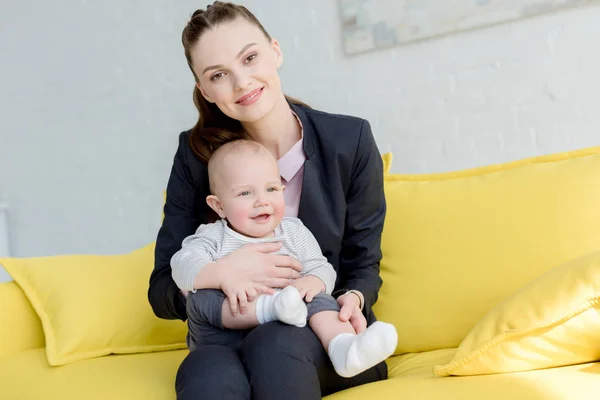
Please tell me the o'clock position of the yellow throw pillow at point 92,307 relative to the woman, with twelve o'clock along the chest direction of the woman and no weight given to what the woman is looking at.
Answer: The yellow throw pillow is roughly at 4 o'clock from the woman.

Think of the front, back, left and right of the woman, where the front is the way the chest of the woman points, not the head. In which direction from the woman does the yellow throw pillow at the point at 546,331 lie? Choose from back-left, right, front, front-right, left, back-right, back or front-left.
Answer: front-left

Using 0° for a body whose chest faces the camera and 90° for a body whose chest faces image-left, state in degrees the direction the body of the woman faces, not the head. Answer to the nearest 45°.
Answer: approximately 0°
